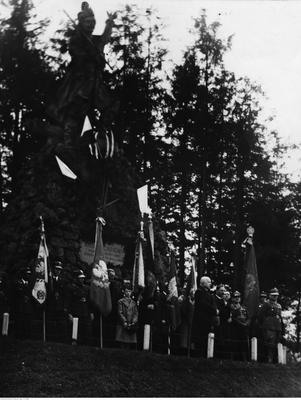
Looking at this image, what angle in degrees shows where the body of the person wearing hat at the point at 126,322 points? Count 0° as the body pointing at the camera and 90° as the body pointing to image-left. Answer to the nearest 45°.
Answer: approximately 0°

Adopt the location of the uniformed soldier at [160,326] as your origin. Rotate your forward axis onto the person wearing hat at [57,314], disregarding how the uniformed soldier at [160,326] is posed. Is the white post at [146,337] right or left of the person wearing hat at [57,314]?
left

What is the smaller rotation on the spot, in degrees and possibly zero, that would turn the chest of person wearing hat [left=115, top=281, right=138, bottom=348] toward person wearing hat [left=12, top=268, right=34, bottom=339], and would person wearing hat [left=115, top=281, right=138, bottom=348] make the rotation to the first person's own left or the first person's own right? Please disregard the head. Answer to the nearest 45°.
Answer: approximately 90° to the first person's own right

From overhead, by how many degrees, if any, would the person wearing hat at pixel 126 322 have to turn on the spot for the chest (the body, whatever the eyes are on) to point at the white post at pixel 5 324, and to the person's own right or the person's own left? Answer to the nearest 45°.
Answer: approximately 90° to the person's own right

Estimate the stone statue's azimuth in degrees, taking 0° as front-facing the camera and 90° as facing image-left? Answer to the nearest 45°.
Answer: approximately 315°

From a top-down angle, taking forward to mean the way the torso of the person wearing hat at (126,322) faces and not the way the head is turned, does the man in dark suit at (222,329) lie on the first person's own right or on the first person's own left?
on the first person's own left

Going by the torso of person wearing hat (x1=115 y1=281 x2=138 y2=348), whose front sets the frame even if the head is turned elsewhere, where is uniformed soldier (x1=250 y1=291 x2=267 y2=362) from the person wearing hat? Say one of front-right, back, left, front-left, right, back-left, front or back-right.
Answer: back-left

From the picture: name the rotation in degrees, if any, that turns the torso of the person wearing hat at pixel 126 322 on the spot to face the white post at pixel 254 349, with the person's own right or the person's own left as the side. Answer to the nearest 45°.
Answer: approximately 135° to the person's own left

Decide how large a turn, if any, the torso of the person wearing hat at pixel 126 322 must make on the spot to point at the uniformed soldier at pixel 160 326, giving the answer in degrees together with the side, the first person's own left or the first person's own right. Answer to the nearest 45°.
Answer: approximately 135° to the first person's own left
